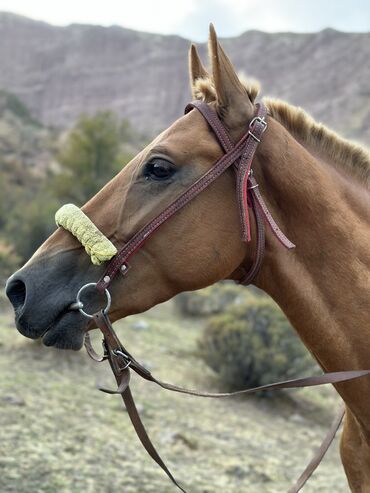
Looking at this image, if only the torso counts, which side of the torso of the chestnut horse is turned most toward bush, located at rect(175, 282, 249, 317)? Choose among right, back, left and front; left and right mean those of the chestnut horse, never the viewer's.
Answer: right

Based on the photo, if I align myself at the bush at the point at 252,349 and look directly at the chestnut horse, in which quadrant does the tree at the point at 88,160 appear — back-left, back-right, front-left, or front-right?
back-right

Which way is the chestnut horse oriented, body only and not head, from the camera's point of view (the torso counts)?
to the viewer's left

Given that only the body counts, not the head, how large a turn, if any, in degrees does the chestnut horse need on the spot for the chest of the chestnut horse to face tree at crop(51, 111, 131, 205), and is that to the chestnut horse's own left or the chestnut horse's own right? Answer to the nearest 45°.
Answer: approximately 90° to the chestnut horse's own right

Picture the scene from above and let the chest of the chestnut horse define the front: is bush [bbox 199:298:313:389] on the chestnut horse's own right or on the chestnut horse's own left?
on the chestnut horse's own right
